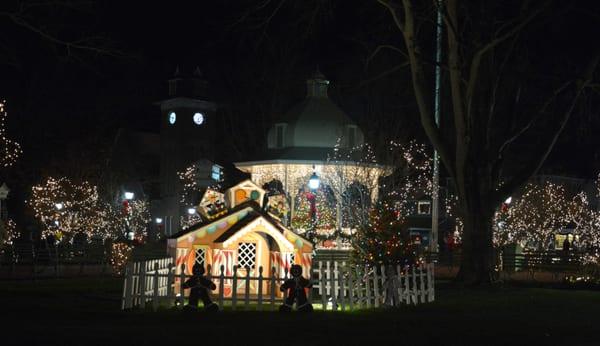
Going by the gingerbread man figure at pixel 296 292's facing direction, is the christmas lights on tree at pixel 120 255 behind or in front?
behind

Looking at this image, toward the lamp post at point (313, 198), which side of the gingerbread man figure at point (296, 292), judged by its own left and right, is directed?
back

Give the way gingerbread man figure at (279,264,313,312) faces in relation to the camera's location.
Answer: facing the viewer

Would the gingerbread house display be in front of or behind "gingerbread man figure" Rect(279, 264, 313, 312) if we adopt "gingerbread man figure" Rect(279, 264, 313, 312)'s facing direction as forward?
behind

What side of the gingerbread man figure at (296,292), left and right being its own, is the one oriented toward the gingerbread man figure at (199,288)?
right

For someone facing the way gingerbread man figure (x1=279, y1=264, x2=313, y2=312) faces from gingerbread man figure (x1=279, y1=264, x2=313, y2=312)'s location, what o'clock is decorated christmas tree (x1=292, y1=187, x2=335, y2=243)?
The decorated christmas tree is roughly at 6 o'clock from the gingerbread man figure.

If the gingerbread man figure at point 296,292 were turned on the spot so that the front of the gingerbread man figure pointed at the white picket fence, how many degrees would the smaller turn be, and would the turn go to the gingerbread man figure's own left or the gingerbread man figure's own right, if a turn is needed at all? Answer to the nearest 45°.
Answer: approximately 180°
